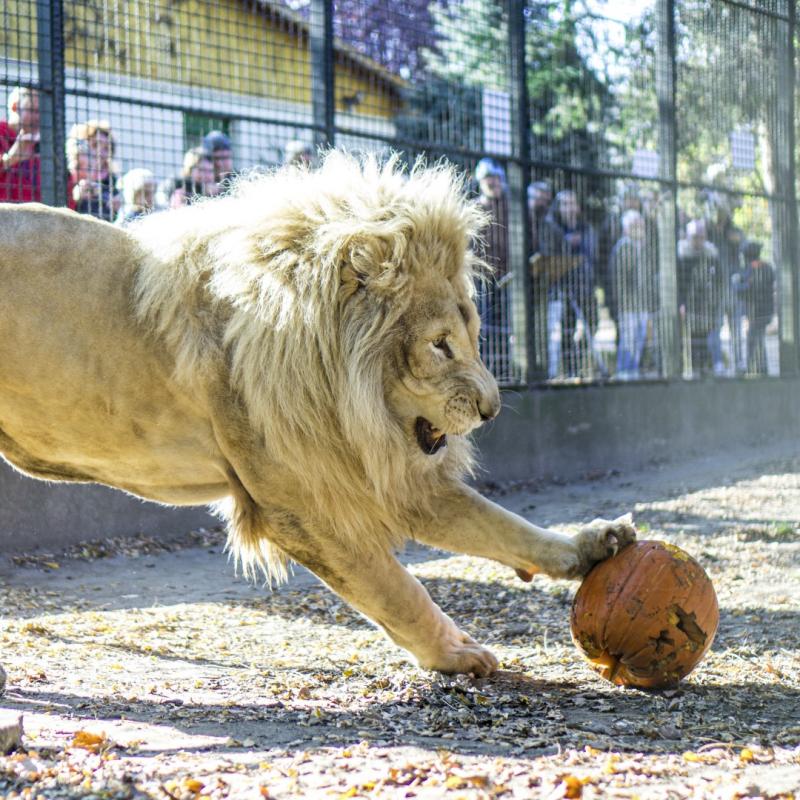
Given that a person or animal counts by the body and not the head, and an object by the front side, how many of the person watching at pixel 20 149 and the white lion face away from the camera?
0

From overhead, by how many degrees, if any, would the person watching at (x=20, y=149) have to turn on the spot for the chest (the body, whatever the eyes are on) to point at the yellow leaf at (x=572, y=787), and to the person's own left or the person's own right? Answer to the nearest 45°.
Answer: approximately 45° to the person's own right

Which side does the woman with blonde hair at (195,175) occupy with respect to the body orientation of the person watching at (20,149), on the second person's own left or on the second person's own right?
on the second person's own left

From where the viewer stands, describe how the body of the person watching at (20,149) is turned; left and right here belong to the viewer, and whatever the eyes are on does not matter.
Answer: facing the viewer and to the right of the viewer

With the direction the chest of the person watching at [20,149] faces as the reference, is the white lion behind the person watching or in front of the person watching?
in front

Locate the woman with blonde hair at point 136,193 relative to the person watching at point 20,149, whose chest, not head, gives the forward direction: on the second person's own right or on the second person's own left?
on the second person's own left

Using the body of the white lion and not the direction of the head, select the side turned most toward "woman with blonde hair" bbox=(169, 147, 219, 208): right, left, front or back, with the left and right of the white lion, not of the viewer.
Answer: left

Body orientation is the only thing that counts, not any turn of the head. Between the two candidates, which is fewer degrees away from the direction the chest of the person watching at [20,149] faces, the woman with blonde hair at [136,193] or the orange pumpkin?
the orange pumpkin

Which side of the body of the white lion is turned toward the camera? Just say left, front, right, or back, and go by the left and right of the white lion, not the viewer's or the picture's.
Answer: right

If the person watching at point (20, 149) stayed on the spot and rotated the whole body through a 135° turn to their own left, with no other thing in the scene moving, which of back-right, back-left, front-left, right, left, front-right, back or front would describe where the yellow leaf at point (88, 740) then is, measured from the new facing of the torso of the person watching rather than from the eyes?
back
